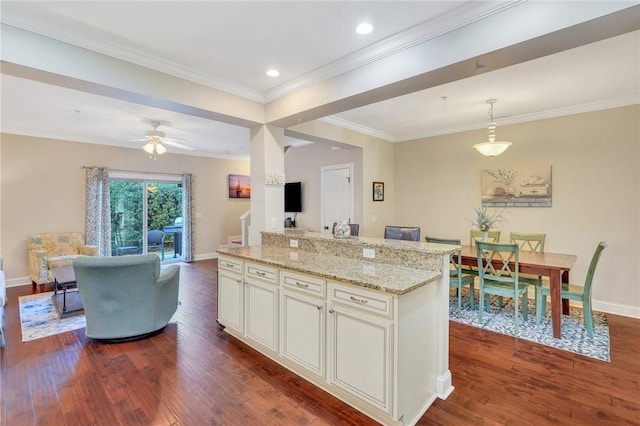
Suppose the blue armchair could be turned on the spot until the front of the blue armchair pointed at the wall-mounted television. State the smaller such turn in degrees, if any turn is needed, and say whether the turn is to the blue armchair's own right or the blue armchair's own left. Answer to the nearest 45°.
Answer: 0° — it already faces it

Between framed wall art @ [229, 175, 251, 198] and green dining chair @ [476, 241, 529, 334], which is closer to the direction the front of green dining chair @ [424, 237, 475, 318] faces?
the green dining chair

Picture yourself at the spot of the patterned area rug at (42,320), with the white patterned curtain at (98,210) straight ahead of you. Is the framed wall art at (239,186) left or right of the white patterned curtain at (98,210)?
right

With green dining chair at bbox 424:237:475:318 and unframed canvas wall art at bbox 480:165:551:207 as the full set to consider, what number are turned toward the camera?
1

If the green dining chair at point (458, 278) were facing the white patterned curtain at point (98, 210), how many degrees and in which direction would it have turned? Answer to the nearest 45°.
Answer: approximately 135° to its left

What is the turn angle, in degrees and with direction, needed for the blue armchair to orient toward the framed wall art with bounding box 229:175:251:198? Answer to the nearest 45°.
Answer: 0° — it already faces it

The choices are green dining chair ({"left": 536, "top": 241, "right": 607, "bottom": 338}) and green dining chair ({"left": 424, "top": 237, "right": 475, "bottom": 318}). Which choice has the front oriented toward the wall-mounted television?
green dining chair ({"left": 536, "top": 241, "right": 607, "bottom": 338})

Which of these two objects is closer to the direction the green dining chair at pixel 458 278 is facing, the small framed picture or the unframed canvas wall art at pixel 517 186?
the unframed canvas wall art

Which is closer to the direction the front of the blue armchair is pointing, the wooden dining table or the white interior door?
the white interior door

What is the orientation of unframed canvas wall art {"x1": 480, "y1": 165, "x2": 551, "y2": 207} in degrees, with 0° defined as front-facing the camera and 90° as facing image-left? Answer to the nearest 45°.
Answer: approximately 0°

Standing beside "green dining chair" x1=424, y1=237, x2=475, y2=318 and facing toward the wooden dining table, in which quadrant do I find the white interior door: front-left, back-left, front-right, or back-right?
back-left

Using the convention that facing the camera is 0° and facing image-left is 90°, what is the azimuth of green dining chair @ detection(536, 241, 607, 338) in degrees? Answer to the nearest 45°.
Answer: approximately 90°

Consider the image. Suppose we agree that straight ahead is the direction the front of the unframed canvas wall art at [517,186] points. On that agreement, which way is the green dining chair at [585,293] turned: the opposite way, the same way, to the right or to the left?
to the right

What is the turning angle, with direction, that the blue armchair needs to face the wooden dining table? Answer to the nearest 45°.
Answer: approximately 90° to its right
